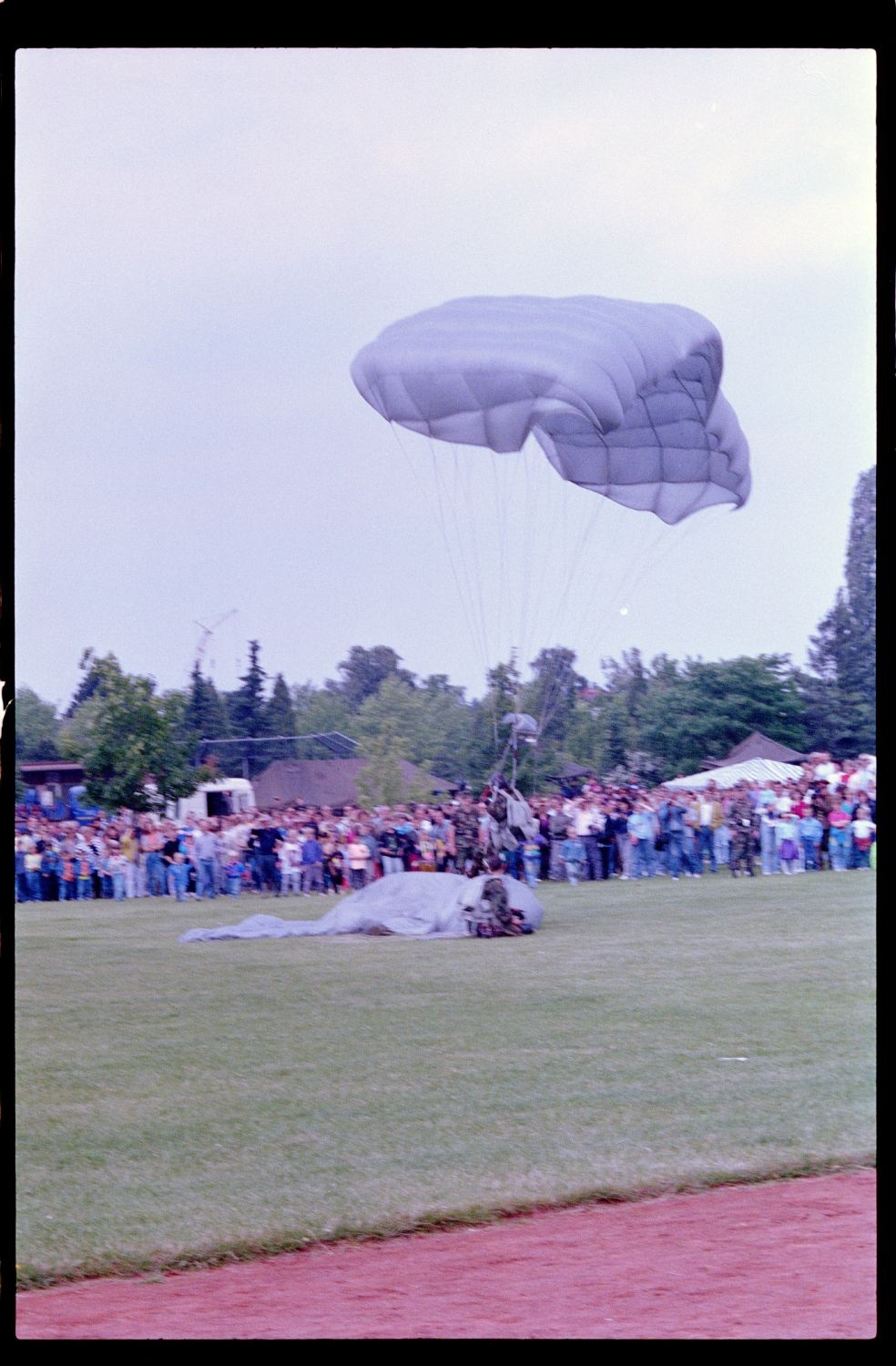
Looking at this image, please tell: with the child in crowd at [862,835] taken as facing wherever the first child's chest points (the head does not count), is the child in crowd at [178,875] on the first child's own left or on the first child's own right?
on the first child's own right

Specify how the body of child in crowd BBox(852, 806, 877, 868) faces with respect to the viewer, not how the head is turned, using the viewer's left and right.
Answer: facing the viewer

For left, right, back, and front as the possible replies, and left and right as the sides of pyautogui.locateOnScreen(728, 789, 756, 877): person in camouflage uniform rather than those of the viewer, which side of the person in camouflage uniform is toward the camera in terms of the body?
front

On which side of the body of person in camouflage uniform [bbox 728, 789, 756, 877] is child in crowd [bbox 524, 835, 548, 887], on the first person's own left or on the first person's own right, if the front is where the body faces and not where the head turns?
on the first person's own right

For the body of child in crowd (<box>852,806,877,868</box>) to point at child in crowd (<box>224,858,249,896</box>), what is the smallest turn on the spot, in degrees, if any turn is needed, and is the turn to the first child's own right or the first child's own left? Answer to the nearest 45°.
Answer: approximately 90° to the first child's own right

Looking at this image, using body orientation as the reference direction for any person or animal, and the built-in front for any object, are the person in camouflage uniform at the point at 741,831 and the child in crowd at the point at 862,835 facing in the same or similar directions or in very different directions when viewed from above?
same or similar directions

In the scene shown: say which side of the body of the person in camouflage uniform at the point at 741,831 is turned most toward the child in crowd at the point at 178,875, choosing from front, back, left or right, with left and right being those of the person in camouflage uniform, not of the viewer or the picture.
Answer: right

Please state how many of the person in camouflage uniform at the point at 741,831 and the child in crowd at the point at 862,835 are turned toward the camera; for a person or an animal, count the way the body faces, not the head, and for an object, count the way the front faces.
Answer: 2

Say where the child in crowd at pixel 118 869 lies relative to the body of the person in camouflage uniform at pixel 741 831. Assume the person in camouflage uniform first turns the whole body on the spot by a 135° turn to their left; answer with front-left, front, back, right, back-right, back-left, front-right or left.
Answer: back-left

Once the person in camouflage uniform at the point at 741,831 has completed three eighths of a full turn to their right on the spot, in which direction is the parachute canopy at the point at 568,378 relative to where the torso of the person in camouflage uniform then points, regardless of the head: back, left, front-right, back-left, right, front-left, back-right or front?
back-left

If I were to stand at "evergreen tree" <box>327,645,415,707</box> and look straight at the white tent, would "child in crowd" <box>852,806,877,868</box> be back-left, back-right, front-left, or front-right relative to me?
front-right
